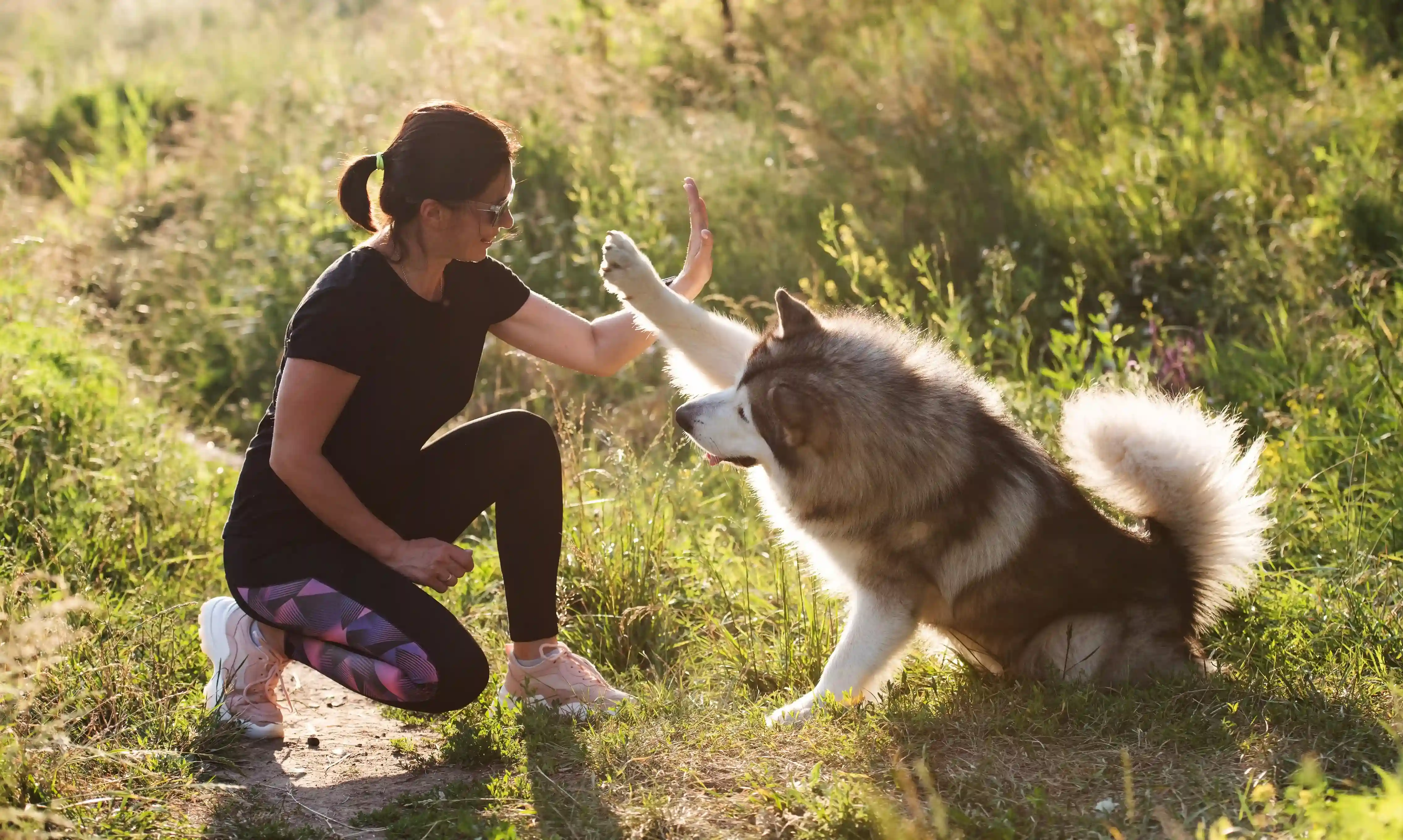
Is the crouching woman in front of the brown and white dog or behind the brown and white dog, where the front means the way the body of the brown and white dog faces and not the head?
in front

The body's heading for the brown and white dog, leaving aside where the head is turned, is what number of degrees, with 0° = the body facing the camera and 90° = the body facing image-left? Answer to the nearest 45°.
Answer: approximately 90°

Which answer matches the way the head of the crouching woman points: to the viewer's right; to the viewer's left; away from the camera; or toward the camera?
to the viewer's right
